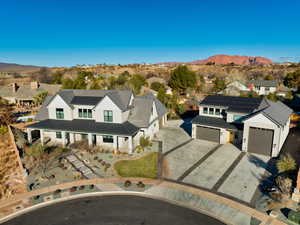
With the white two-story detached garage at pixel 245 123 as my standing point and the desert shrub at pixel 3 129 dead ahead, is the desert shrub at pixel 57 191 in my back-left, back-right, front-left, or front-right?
front-left

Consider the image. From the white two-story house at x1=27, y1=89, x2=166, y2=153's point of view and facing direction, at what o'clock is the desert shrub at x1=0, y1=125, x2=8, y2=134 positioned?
The desert shrub is roughly at 2 o'clock from the white two-story house.

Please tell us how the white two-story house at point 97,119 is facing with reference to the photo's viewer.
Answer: facing the viewer and to the left of the viewer

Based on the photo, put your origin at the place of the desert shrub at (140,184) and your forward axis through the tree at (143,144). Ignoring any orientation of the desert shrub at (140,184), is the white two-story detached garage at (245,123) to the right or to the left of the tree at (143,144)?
right

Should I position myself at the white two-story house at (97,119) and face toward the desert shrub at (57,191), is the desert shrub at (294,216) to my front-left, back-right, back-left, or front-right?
front-left

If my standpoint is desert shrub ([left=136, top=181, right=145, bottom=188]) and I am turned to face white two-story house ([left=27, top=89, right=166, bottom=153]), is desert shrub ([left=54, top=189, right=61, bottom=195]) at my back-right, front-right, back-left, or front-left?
front-left

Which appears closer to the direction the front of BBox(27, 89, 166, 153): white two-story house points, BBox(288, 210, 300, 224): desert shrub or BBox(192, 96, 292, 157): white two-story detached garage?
the desert shrub

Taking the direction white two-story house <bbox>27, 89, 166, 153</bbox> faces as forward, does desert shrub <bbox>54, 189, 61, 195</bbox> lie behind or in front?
in front

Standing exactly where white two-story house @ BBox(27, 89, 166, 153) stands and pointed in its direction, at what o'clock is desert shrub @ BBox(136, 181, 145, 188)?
The desert shrub is roughly at 10 o'clock from the white two-story house.

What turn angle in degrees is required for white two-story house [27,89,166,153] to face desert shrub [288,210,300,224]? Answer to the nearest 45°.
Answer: approximately 90° to its left

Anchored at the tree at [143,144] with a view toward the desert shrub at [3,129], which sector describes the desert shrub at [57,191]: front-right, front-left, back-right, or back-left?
front-left

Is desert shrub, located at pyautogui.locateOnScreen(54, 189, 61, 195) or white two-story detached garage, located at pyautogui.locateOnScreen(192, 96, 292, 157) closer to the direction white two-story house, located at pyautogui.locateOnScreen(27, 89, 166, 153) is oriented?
the desert shrub

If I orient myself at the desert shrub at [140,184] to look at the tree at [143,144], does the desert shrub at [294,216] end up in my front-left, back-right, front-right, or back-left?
back-right
